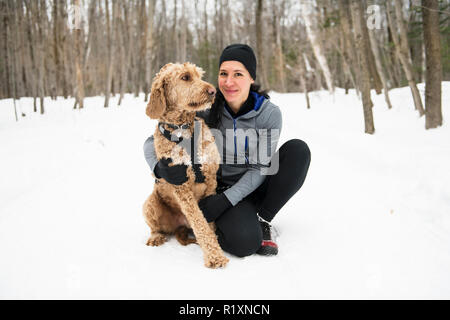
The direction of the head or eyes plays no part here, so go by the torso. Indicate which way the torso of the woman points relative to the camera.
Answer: toward the camera

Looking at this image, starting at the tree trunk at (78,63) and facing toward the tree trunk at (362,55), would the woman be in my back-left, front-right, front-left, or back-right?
front-right

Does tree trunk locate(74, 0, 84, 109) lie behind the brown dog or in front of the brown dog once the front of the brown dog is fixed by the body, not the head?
behind

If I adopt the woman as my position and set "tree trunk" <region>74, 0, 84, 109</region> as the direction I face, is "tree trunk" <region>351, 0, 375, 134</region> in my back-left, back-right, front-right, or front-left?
front-right

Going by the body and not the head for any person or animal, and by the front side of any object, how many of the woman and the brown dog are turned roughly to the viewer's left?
0

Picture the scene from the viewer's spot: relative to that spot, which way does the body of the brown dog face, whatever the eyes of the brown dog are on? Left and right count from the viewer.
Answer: facing the viewer and to the right of the viewer

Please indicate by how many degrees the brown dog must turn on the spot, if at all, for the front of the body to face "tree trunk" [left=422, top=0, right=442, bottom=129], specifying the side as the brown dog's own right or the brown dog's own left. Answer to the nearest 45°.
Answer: approximately 90° to the brown dog's own left
